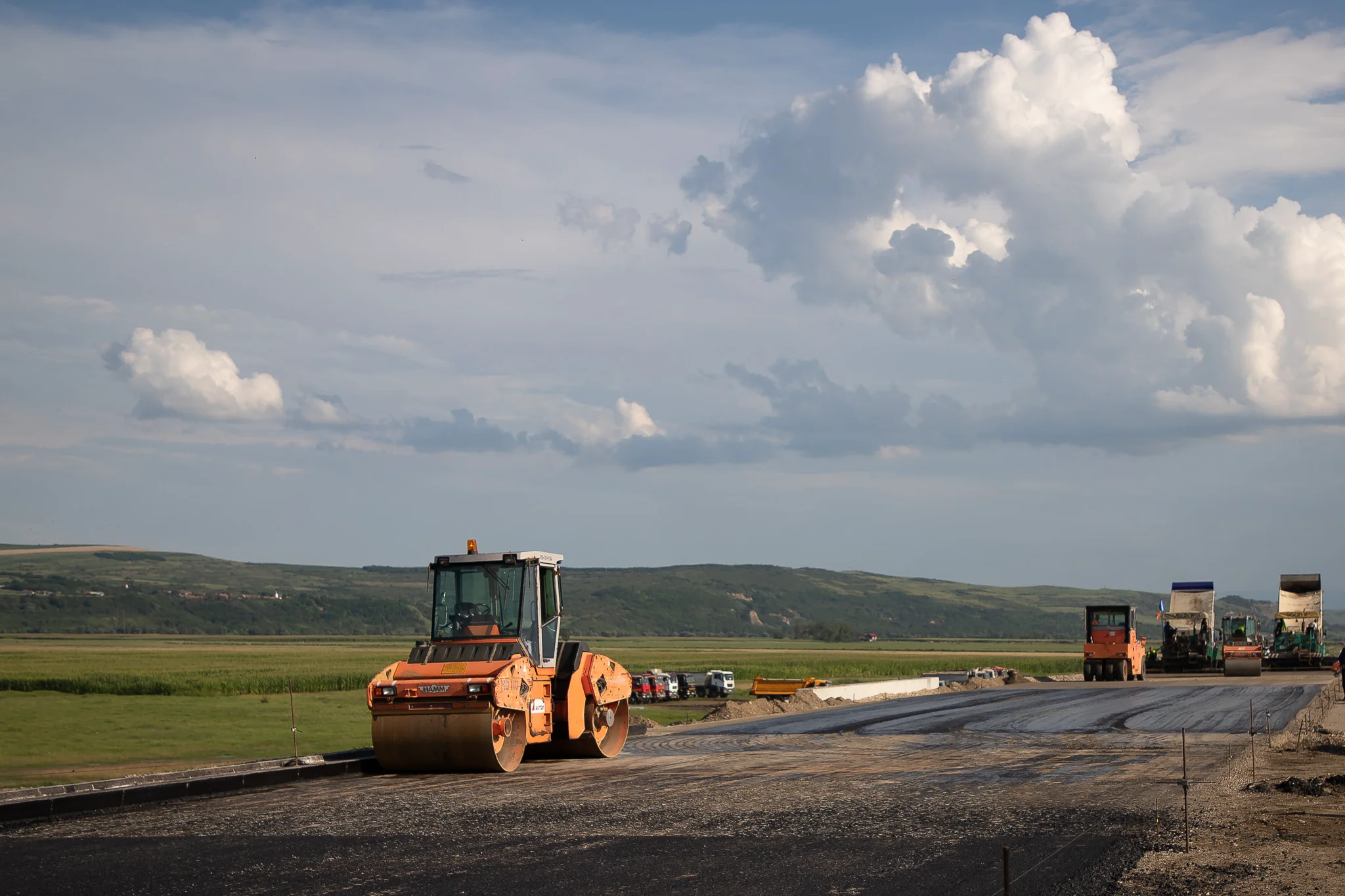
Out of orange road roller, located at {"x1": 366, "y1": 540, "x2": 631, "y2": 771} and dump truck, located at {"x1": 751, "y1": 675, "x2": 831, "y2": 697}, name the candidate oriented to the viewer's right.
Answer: the dump truck

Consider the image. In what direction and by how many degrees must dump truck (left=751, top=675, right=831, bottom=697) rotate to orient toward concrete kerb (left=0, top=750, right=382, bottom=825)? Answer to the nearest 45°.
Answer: approximately 90° to its right

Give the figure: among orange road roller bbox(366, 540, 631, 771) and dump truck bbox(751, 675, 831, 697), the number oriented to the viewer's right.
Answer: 1

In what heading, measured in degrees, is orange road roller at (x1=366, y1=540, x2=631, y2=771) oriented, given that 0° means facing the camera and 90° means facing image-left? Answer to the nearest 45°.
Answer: approximately 45°

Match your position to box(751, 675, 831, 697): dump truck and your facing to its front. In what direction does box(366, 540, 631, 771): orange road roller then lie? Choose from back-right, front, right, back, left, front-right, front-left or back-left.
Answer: right

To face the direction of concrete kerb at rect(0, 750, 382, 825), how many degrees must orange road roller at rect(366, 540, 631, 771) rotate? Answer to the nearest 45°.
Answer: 0° — it already faces it

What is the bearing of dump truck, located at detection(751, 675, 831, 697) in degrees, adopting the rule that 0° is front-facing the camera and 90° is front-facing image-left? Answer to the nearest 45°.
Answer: approximately 270°

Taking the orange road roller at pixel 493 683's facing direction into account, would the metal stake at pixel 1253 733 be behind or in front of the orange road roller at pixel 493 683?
behind
